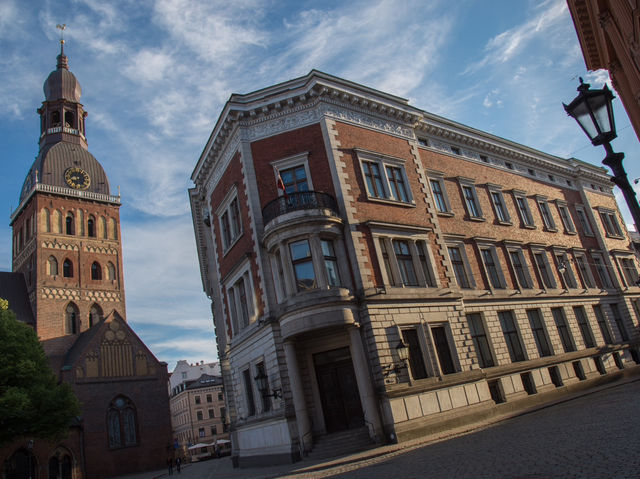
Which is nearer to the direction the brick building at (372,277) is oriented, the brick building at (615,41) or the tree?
the brick building

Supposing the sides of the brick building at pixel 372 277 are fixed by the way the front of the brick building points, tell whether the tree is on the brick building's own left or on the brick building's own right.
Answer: on the brick building's own right

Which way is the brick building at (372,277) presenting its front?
toward the camera

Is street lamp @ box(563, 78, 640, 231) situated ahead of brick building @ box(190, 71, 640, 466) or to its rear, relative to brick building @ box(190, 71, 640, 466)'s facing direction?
ahead

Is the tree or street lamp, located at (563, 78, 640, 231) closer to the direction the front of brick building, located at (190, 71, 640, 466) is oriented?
the street lamp
